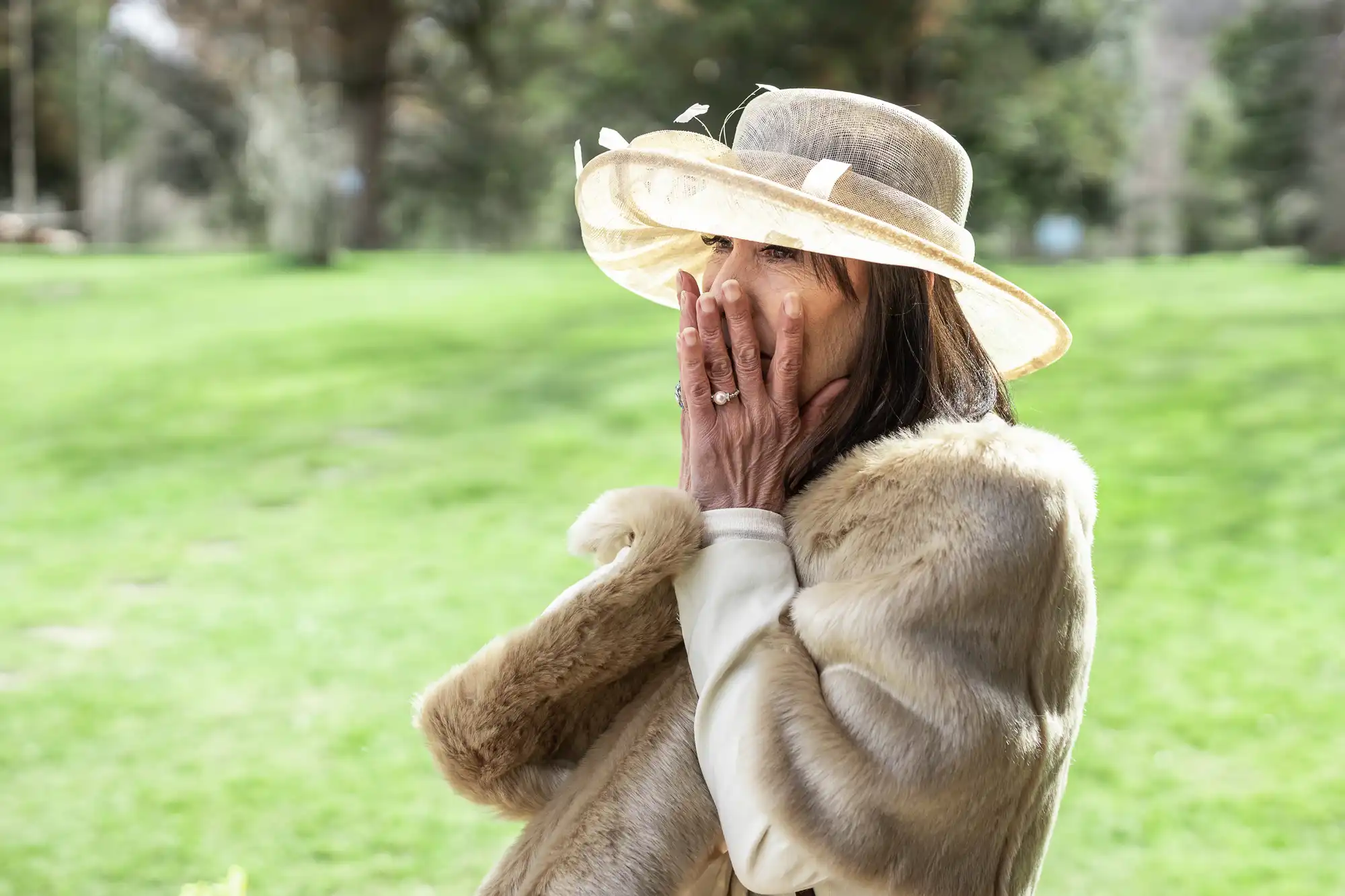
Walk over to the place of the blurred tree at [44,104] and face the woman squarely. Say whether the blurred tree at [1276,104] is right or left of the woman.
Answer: left

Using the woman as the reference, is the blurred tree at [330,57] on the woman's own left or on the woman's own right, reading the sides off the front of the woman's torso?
on the woman's own right

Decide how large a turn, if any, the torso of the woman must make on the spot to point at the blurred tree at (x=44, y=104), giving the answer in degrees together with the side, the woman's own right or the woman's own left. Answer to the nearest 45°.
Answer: approximately 90° to the woman's own right
